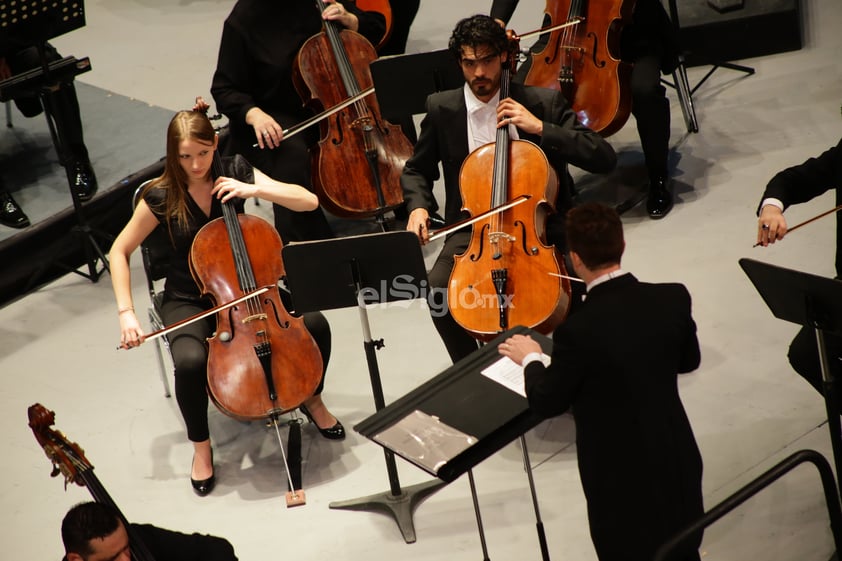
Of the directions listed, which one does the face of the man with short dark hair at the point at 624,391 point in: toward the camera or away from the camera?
away from the camera

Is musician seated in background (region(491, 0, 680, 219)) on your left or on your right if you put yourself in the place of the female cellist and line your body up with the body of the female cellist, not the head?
on your left

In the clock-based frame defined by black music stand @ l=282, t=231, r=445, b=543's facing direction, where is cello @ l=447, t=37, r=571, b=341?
The cello is roughly at 2 o'clock from the black music stand.

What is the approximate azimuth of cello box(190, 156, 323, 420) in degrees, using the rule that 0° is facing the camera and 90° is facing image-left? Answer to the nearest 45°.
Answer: approximately 0°

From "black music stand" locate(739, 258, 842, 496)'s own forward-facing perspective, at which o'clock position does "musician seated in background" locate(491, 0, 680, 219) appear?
The musician seated in background is roughly at 10 o'clock from the black music stand.

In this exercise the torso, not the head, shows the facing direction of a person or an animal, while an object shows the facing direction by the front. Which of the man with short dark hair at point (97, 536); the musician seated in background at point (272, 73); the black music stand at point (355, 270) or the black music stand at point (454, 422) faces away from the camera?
the black music stand at point (355, 270)

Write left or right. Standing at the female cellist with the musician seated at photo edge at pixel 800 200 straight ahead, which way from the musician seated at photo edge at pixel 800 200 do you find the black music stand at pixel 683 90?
left

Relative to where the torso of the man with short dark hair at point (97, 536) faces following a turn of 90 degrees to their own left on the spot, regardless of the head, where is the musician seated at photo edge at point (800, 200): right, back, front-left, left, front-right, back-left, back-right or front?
front-right

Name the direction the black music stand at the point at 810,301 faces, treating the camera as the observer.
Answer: facing away from the viewer and to the right of the viewer

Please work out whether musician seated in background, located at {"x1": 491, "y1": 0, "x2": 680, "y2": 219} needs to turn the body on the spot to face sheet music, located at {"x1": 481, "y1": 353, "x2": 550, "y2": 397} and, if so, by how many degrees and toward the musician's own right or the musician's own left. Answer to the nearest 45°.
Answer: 0° — they already face it

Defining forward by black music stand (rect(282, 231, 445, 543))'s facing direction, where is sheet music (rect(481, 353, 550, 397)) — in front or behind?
behind

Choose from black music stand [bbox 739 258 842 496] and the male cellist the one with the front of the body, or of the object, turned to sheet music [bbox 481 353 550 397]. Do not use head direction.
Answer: the male cellist

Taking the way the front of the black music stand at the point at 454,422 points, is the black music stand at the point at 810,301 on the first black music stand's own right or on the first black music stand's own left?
on the first black music stand's own left

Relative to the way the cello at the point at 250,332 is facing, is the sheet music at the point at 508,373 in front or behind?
in front
